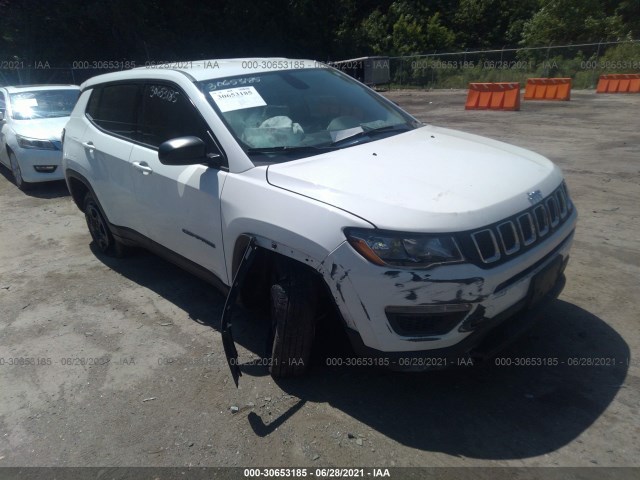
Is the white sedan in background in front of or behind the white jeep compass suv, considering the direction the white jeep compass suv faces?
behind

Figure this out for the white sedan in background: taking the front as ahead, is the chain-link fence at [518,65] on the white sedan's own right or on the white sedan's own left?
on the white sedan's own left

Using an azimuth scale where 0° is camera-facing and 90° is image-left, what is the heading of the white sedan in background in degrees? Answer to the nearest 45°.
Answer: approximately 315°

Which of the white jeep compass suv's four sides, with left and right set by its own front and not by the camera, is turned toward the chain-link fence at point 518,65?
left

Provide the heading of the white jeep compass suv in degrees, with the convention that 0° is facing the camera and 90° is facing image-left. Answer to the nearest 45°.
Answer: approximately 315°
